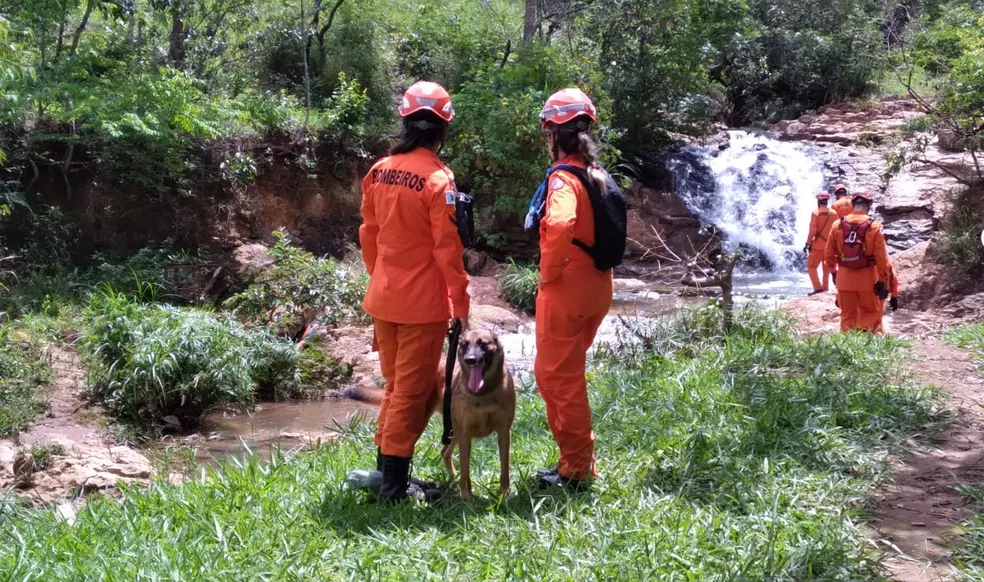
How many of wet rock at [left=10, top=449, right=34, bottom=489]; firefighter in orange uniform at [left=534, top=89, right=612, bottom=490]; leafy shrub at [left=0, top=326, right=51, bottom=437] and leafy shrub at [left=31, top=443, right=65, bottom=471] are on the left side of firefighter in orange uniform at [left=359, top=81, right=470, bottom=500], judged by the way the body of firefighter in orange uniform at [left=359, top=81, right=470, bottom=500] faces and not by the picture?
3

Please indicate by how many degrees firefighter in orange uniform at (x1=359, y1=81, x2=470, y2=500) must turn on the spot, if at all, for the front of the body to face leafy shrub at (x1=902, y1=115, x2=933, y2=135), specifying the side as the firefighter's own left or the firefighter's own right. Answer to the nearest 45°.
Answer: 0° — they already face it

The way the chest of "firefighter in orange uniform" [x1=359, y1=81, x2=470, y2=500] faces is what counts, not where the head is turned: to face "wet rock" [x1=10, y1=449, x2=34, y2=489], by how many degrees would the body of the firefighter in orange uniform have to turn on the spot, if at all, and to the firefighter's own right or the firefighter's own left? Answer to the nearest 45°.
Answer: approximately 90° to the firefighter's own left

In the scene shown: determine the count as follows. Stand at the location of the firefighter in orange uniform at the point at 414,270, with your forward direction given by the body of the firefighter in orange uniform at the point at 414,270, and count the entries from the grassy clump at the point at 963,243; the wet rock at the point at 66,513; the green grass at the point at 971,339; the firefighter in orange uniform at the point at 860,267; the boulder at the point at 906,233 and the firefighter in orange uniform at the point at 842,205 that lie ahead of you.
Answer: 5

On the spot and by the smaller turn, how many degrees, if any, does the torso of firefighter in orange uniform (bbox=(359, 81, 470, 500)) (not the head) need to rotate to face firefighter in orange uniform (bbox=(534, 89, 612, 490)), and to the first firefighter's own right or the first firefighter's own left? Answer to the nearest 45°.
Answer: approximately 45° to the first firefighter's own right

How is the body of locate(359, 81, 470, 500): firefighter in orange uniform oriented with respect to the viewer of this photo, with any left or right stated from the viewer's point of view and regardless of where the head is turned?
facing away from the viewer and to the right of the viewer

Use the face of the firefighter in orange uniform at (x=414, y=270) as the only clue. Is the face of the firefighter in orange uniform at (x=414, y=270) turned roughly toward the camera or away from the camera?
away from the camera

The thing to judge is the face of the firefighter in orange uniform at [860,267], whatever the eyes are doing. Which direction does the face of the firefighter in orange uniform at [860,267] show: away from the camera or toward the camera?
away from the camera

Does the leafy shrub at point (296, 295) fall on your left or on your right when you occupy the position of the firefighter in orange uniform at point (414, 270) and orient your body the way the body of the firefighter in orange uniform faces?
on your left
